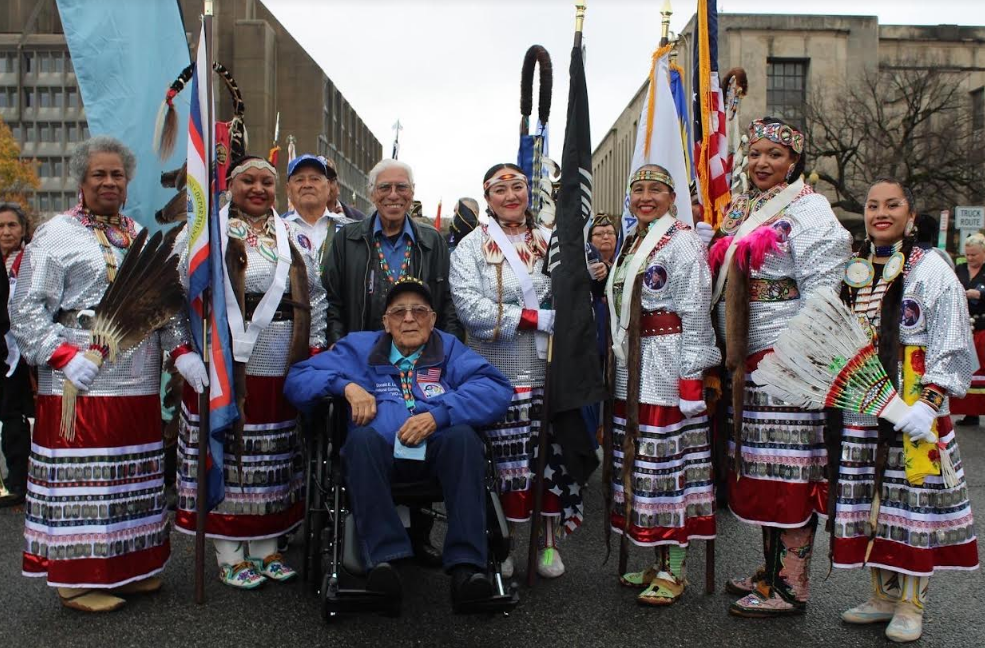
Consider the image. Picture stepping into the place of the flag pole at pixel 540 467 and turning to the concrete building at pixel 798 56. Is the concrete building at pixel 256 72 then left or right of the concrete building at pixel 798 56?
left

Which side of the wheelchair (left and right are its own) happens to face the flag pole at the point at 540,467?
left

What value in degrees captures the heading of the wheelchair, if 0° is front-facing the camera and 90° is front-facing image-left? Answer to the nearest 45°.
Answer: approximately 0°

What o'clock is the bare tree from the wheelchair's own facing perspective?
The bare tree is roughly at 7 o'clock from the wheelchair.

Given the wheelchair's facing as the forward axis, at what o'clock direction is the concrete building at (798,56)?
The concrete building is roughly at 7 o'clock from the wheelchair.
